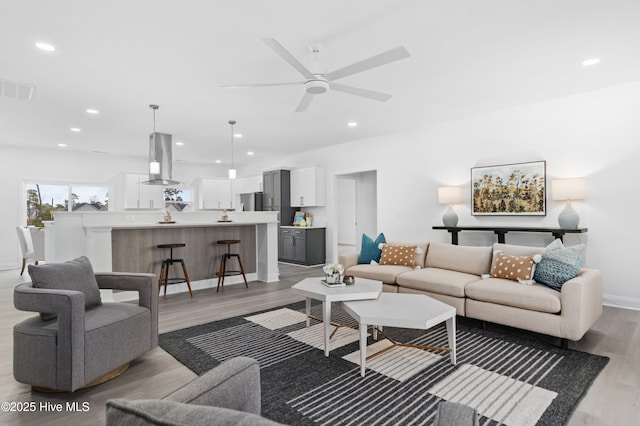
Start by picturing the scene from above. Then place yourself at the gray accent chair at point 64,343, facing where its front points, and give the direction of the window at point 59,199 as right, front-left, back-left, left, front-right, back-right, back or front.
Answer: back-left

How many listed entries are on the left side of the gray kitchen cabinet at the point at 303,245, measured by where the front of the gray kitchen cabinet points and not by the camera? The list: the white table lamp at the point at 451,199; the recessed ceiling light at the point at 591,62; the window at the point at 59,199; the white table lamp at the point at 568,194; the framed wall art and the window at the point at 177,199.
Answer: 4

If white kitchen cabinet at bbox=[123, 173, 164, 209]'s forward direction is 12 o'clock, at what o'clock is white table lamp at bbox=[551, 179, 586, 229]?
The white table lamp is roughly at 11 o'clock from the white kitchen cabinet.

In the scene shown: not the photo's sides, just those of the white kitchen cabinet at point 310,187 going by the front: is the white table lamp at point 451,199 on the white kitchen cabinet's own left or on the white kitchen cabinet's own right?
on the white kitchen cabinet's own left

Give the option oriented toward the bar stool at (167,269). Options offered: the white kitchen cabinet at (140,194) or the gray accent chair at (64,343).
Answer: the white kitchen cabinet

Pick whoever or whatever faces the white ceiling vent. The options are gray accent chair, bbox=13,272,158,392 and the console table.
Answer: the console table

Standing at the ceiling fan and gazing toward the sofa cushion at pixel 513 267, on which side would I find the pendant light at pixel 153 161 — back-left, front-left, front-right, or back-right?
back-left

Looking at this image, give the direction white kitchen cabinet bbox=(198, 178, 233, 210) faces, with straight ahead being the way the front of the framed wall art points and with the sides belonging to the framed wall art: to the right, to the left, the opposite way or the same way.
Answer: to the left

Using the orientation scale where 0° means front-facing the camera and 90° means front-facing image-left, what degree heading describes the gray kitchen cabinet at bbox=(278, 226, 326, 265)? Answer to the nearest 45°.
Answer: approximately 45°

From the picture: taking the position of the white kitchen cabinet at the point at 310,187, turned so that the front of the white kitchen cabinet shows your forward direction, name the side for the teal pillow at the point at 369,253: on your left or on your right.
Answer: on your left

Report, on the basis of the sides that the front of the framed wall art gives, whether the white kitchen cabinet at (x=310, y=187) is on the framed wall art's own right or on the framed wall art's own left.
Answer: on the framed wall art's own right

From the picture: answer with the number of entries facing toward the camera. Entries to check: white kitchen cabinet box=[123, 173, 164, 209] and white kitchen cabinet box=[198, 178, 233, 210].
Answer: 2

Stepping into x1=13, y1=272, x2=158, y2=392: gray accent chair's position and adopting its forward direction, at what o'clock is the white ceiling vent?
The white ceiling vent is roughly at 7 o'clock from the gray accent chair.
